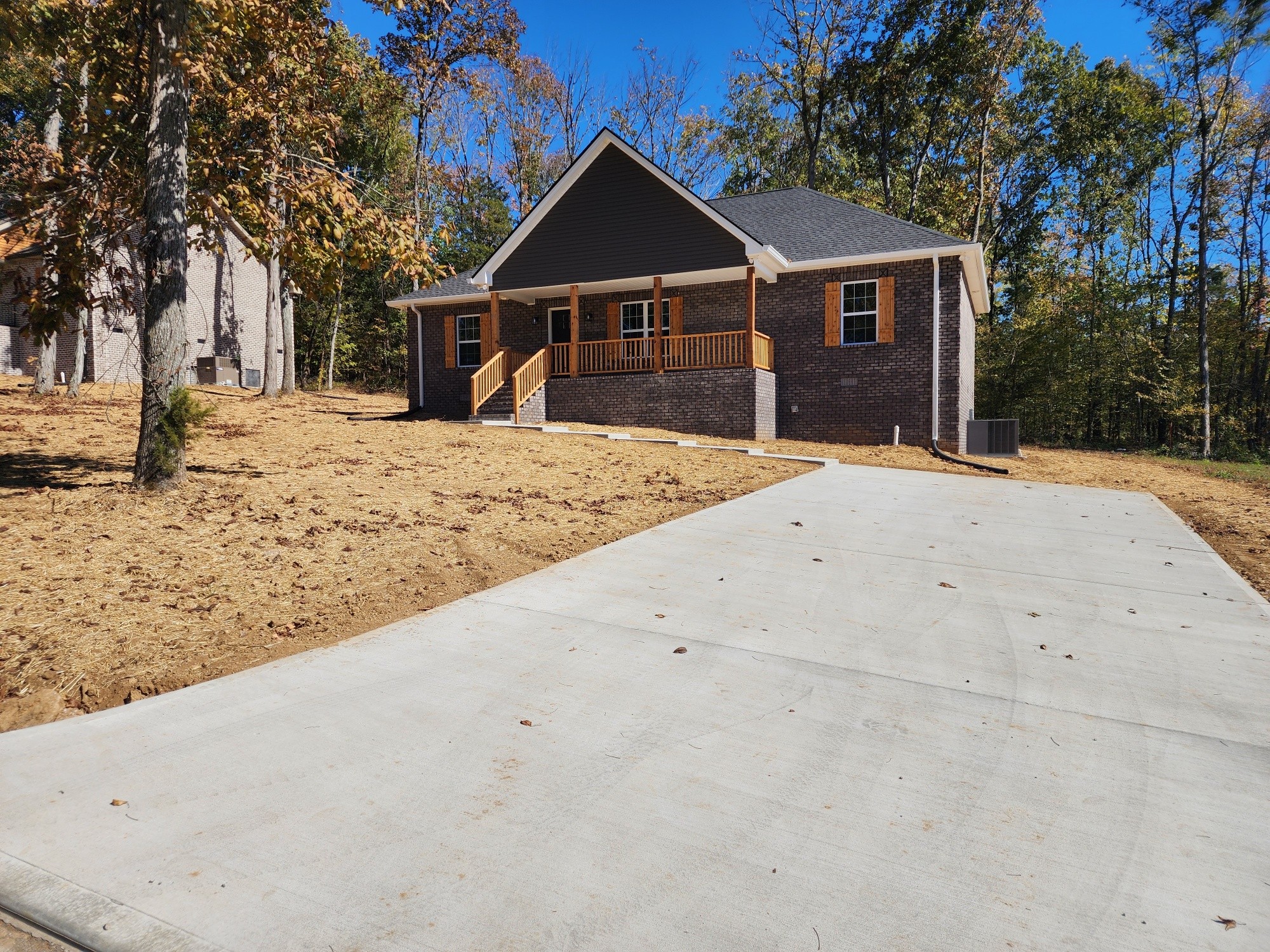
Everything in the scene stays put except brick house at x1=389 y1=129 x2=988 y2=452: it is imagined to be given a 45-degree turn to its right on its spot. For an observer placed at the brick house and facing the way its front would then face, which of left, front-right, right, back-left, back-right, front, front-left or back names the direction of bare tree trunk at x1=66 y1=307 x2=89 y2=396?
front

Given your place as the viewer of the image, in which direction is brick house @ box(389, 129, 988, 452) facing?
facing the viewer and to the left of the viewer

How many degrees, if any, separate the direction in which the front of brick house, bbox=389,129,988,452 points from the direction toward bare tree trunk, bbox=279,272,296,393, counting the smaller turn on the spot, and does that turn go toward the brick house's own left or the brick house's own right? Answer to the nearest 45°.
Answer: approximately 90° to the brick house's own right

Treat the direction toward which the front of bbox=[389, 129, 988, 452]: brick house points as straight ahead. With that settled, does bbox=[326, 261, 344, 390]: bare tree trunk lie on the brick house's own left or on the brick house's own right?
on the brick house's own right
